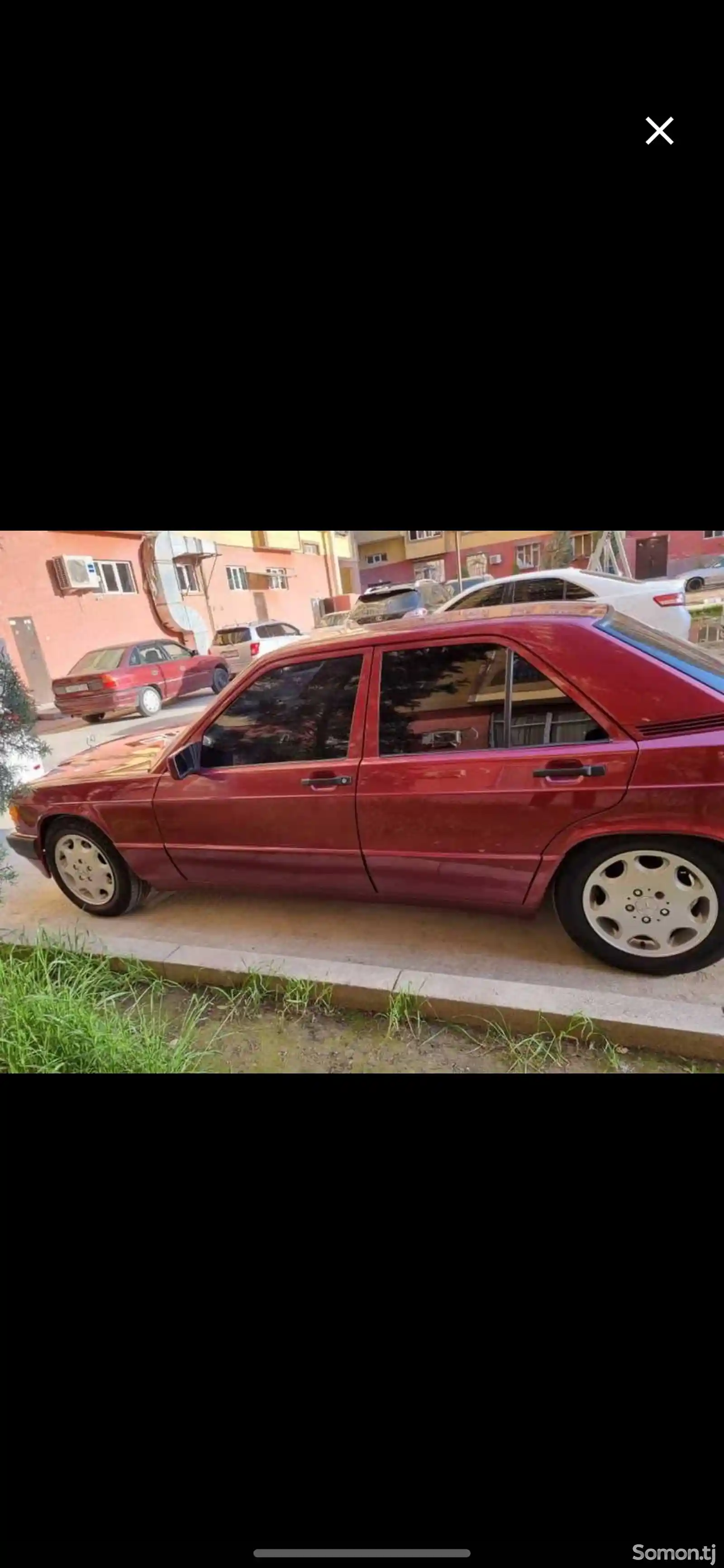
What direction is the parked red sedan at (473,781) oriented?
to the viewer's left

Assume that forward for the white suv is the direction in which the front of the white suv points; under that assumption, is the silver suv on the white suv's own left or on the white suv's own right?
on the white suv's own right

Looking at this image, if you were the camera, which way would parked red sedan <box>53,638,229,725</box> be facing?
facing away from the viewer and to the right of the viewer

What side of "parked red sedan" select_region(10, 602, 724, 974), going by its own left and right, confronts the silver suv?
right

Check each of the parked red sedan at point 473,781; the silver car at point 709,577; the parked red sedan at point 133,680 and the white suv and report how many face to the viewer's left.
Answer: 2

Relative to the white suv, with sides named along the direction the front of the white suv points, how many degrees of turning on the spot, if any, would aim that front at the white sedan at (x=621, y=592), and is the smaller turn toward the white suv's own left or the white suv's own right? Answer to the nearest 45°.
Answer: approximately 90° to the white suv's own right
